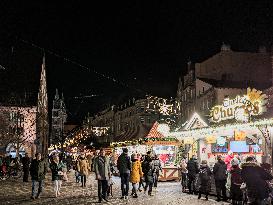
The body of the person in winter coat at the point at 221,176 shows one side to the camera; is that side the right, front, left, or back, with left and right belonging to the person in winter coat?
back

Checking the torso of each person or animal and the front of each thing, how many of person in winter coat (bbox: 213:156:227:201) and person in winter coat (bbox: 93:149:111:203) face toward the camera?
1

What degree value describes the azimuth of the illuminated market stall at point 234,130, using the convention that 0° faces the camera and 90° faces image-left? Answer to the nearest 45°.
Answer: approximately 45°

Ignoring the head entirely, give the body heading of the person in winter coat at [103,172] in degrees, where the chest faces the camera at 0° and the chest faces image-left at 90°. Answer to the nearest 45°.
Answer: approximately 0°

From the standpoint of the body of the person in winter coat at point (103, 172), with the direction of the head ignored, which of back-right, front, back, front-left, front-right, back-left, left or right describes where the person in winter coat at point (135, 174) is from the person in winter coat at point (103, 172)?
back-left

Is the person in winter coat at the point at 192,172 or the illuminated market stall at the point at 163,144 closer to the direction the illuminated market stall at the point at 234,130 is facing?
the person in winter coat

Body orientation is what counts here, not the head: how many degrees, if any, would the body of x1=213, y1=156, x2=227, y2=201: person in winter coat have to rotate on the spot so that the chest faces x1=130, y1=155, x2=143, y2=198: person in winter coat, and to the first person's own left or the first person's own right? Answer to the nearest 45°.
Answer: approximately 90° to the first person's own left

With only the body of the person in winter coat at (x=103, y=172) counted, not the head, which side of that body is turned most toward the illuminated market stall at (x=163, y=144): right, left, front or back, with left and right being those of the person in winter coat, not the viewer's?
back

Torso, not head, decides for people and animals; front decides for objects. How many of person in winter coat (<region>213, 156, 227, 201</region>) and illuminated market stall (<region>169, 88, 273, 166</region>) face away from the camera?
1

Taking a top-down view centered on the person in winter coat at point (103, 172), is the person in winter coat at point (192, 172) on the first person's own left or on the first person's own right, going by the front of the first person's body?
on the first person's own left

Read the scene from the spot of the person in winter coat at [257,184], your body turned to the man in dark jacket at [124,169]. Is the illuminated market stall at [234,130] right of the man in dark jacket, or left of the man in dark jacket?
right

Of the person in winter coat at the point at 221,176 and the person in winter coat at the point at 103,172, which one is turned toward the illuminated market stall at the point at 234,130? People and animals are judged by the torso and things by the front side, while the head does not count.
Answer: the person in winter coat at the point at 221,176

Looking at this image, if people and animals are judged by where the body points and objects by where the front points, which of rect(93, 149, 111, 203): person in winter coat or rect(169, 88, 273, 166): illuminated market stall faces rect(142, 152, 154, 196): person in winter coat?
the illuminated market stall

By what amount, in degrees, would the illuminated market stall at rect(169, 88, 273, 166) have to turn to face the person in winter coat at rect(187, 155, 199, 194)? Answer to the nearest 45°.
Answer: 0° — it already faces them
